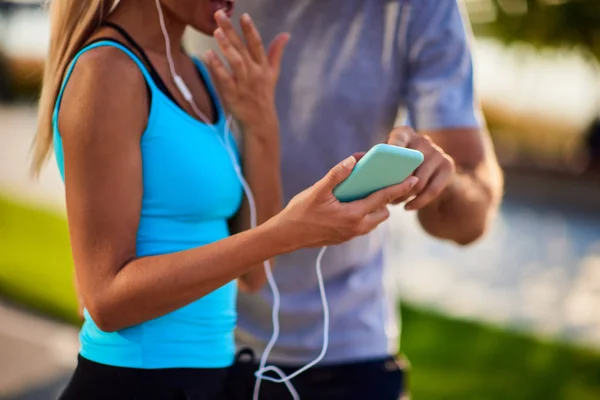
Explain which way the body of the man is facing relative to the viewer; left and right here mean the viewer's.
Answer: facing the viewer and to the left of the viewer

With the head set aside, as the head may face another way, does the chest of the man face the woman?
yes
